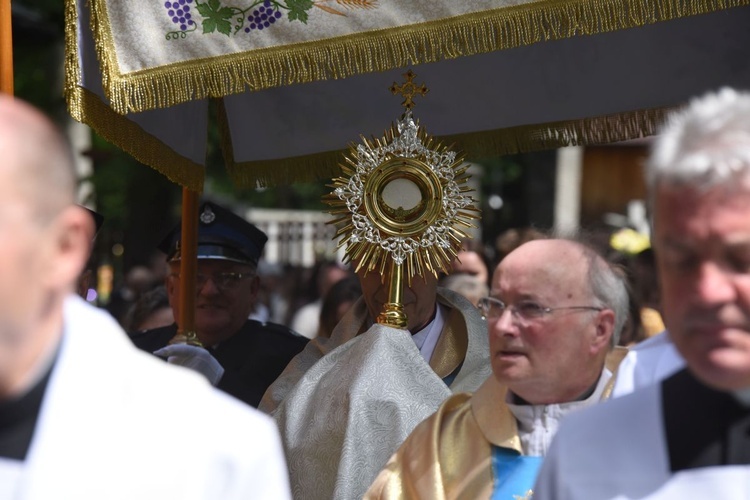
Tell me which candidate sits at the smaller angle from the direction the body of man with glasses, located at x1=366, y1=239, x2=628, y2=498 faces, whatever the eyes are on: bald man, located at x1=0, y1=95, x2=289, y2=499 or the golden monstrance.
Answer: the bald man

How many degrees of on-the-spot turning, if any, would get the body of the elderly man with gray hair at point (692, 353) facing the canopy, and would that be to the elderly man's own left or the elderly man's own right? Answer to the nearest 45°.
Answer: approximately 135° to the elderly man's own right

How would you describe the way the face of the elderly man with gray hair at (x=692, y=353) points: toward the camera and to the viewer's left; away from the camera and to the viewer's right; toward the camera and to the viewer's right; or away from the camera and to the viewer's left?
toward the camera and to the viewer's left

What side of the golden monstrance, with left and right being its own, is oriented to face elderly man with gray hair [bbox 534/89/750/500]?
front

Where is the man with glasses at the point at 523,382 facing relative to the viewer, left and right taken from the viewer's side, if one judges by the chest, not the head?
facing the viewer and to the left of the viewer

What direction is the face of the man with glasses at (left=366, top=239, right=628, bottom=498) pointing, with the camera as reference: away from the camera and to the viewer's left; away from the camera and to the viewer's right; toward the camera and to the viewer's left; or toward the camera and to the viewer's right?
toward the camera and to the viewer's left

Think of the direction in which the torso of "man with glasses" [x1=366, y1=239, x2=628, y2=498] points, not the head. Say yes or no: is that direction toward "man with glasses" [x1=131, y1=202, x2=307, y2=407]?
no

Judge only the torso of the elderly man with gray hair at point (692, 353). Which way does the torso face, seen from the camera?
toward the camera

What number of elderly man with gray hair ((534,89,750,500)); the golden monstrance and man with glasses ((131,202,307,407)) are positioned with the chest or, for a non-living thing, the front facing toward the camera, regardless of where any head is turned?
3

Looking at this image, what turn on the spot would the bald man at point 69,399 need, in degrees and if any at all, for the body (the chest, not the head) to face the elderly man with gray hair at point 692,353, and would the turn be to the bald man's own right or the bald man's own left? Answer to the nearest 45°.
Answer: approximately 135° to the bald man's own left

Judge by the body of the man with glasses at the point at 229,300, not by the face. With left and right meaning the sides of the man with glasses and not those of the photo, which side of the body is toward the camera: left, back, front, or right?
front

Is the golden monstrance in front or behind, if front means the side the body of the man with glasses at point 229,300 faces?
in front

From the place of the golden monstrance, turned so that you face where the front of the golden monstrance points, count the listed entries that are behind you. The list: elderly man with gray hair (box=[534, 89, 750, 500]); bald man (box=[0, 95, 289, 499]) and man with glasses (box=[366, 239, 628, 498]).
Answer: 0

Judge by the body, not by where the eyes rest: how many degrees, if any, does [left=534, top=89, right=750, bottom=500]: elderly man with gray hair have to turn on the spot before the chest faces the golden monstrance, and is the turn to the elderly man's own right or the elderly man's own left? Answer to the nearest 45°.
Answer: approximately 135° to the elderly man's own right

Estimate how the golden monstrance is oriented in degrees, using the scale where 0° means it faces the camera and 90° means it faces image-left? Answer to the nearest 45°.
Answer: approximately 0°

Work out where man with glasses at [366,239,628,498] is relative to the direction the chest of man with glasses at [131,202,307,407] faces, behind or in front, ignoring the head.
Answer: in front
